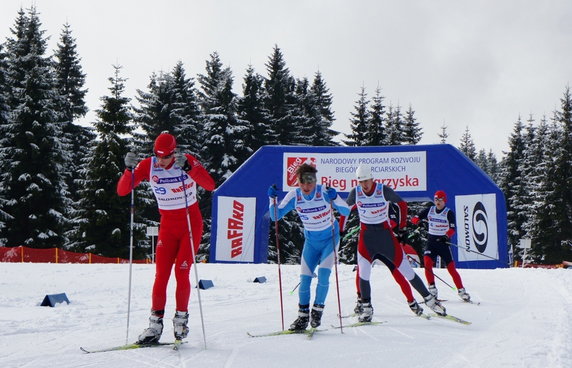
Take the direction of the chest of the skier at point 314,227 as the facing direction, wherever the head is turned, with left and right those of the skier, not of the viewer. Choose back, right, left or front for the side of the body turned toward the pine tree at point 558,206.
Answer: back

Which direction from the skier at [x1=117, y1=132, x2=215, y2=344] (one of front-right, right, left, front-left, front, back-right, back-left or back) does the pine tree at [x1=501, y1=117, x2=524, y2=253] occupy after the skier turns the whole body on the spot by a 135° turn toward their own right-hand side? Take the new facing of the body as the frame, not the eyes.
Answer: front-right

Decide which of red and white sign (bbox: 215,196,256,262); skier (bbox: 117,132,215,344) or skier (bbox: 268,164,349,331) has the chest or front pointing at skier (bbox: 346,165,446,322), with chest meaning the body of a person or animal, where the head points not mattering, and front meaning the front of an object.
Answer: the red and white sign

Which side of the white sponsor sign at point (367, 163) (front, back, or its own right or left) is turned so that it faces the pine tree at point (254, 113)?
back

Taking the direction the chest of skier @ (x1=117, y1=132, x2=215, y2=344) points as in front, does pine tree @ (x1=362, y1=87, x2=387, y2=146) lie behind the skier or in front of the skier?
behind

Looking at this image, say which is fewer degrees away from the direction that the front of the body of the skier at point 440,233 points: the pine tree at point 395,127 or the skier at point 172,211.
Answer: the skier

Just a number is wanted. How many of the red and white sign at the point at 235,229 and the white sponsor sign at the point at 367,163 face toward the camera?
2

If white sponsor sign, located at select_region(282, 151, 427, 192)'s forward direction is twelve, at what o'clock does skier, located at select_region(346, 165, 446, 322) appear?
The skier is roughly at 12 o'clock from the white sponsor sign.

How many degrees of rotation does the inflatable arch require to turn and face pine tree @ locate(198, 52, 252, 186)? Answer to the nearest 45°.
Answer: approximately 135° to its right
